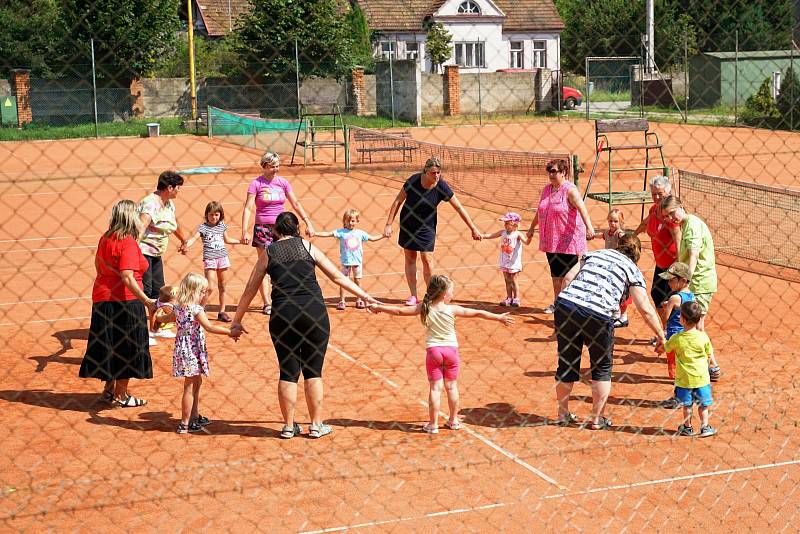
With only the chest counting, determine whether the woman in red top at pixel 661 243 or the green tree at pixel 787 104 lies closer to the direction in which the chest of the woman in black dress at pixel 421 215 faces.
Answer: the woman in red top

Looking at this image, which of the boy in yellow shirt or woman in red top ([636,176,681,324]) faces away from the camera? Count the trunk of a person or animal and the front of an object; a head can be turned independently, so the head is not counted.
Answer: the boy in yellow shirt

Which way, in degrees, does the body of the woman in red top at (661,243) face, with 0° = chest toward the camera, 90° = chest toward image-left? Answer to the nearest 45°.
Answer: approximately 45°

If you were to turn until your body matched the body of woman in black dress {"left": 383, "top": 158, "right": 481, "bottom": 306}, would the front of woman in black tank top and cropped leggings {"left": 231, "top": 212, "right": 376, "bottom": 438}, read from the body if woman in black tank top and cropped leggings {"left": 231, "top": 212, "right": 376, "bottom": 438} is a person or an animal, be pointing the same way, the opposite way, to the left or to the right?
the opposite way

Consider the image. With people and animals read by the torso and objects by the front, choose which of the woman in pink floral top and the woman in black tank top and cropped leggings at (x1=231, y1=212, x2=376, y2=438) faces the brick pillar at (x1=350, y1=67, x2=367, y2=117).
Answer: the woman in black tank top and cropped leggings

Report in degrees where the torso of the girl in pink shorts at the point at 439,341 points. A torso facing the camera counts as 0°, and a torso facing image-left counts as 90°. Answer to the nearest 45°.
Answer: approximately 180°

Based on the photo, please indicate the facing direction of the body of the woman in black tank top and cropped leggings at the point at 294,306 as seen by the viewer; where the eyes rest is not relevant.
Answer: away from the camera

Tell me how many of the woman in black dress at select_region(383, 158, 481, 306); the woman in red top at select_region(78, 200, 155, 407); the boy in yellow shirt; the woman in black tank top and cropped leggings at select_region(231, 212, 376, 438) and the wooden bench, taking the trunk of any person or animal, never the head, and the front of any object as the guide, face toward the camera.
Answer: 2

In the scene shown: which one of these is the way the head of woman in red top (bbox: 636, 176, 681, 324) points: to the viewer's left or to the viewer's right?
to the viewer's left
